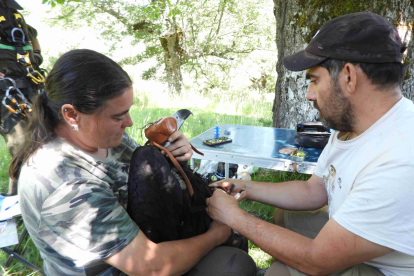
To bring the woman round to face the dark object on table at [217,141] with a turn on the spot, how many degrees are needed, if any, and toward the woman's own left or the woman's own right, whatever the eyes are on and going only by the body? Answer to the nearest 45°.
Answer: approximately 45° to the woman's own left

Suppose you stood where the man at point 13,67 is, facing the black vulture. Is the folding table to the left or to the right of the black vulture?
left

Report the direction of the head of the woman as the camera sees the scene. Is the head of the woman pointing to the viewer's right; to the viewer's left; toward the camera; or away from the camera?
to the viewer's right

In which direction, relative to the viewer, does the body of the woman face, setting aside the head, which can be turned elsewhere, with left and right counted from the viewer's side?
facing to the right of the viewer

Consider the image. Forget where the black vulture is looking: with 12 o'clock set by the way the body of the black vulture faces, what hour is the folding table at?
The folding table is roughly at 10 o'clock from the black vulture.

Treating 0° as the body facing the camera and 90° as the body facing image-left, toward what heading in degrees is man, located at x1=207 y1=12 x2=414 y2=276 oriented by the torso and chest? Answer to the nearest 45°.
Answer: approximately 90°

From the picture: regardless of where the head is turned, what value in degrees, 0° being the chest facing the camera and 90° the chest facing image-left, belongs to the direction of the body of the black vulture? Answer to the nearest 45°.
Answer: approximately 270°

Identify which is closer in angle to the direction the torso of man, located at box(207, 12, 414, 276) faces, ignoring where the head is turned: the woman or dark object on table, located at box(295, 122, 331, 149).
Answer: the woman

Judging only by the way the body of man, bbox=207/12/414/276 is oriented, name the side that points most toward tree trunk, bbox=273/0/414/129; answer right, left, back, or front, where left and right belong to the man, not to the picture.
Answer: right

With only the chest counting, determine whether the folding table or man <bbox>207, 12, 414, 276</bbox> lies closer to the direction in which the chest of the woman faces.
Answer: the man

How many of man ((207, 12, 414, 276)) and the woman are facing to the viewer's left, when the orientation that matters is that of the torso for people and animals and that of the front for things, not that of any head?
1

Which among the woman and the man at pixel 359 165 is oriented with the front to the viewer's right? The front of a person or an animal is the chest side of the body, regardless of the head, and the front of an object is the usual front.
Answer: the woman

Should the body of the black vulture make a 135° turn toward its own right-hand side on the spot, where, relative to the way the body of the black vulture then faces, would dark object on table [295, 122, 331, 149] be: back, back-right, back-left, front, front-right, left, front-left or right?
back

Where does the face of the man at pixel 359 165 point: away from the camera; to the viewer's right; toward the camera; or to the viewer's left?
to the viewer's left

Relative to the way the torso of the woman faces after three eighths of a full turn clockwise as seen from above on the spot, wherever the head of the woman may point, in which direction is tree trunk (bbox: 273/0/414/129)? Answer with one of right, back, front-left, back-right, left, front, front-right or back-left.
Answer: back
